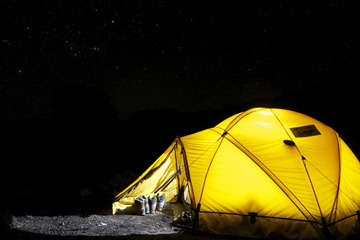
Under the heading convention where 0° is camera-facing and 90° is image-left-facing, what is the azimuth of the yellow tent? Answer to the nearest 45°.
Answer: approximately 90°
